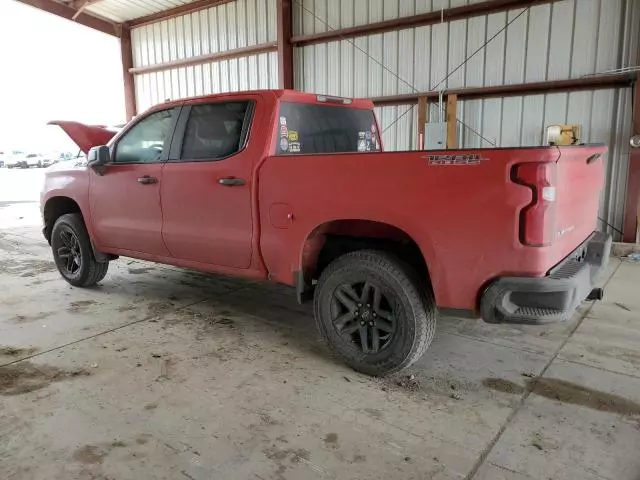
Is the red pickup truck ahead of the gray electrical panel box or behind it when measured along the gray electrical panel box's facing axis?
ahead

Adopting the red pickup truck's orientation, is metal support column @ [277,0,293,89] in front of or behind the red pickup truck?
in front

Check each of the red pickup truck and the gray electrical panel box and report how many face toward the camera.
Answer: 1

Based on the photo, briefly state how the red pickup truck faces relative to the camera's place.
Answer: facing away from the viewer and to the left of the viewer

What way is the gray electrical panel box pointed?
toward the camera

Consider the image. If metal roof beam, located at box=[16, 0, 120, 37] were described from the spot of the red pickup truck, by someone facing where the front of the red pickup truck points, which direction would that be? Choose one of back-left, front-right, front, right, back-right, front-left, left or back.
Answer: front

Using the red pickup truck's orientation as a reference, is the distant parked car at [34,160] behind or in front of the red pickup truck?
in front

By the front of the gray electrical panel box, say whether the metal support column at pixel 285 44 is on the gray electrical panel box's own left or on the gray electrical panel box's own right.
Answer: on the gray electrical panel box's own right

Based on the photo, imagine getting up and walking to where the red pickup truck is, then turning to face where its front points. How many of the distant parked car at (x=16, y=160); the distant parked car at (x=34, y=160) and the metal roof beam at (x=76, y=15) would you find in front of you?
3

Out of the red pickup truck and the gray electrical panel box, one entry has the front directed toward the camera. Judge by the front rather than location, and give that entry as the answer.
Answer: the gray electrical panel box

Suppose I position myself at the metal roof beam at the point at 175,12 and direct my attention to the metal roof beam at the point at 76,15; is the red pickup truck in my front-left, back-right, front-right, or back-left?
back-left
